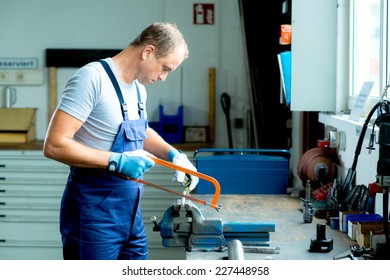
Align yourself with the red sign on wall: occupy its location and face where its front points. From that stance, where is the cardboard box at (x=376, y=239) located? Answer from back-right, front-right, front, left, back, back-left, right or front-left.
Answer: front

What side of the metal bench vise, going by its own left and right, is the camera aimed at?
left

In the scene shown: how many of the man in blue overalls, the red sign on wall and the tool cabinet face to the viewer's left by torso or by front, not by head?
0

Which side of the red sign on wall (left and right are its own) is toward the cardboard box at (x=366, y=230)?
front

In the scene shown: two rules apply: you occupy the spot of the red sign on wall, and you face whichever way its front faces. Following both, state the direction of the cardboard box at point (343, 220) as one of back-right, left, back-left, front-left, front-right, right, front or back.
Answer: front

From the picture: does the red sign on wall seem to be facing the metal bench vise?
yes

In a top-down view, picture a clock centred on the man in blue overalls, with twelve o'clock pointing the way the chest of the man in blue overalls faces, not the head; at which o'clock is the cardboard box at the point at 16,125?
The cardboard box is roughly at 7 o'clock from the man in blue overalls.

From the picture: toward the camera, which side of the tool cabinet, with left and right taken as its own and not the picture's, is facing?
front

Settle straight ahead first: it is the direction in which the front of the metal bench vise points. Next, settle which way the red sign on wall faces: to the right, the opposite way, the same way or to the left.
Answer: to the left

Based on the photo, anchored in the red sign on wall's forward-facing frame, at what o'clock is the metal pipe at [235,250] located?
The metal pipe is roughly at 12 o'clock from the red sign on wall.

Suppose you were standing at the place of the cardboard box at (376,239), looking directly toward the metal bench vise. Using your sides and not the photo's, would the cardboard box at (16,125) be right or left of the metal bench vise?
right

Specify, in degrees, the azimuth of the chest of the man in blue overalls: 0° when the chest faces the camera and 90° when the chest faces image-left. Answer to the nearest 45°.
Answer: approximately 315°

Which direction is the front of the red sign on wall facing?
toward the camera
